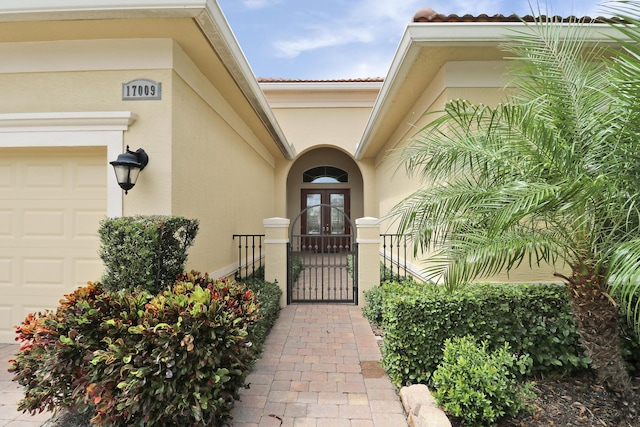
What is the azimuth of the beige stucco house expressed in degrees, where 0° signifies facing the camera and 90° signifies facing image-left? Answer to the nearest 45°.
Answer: approximately 0°

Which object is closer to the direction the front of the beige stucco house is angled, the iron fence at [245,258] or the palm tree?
the palm tree
